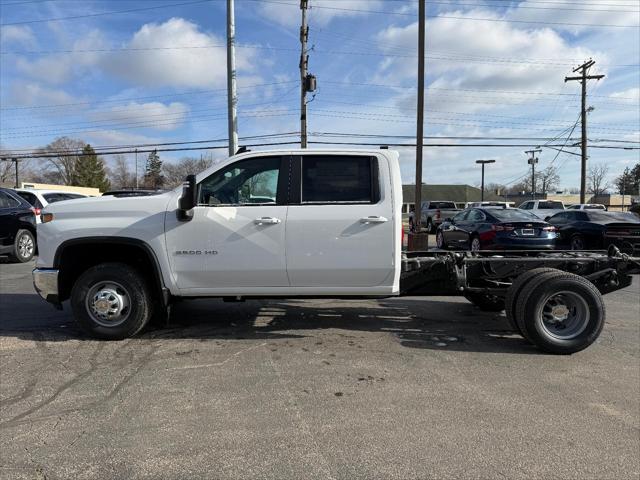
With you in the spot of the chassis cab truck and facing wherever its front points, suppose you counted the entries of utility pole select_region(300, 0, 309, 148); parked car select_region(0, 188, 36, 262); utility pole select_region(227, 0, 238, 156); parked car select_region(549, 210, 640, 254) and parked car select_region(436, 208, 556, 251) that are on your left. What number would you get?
0

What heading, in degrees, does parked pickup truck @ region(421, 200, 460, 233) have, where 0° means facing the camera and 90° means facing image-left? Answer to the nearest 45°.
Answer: approximately 135°

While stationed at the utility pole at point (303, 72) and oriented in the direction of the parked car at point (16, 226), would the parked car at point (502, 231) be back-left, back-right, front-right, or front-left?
front-left

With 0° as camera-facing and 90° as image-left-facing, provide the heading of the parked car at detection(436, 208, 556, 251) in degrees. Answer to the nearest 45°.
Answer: approximately 135°

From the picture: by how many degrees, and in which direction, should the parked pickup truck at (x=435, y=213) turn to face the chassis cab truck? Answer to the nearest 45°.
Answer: approximately 135° to its left

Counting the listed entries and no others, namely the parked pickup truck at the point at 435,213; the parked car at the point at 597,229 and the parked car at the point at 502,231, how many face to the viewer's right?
0

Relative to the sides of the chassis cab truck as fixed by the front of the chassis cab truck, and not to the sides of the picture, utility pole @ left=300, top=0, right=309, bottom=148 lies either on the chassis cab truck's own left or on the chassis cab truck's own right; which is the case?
on the chassis cab truck's own right

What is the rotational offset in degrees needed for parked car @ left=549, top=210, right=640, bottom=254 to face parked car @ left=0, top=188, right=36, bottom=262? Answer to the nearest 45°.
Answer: approximately 90° to its left

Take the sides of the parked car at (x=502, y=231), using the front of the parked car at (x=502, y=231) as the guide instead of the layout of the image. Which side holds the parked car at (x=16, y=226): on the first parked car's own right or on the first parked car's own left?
on the first parked car's own left

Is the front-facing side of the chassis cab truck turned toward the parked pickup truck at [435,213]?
no

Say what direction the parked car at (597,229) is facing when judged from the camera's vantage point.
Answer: facing away from the viewer and to the left of the viewer

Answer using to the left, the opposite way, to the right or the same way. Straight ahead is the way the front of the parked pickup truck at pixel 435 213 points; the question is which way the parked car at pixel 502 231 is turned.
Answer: the same way

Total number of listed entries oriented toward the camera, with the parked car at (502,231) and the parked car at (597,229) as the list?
0

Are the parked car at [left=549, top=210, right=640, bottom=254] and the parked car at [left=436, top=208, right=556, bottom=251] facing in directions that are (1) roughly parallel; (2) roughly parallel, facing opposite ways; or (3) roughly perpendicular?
roughly parallel

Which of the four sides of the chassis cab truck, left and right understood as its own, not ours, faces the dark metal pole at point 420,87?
right

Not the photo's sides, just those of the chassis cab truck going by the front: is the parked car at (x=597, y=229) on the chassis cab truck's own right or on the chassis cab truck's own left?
on the chassis cab truck's own right

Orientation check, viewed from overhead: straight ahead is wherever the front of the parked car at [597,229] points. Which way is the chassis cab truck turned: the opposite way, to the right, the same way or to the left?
to the left

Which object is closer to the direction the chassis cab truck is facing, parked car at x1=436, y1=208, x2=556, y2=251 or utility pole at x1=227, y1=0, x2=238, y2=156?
the utility pole

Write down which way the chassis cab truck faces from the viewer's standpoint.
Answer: facing to the left of the viewer
